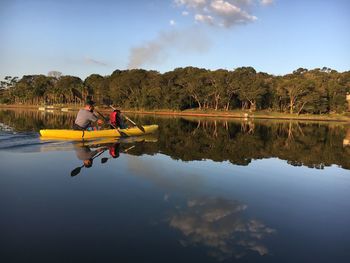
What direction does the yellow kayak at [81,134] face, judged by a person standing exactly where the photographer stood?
facing to the right of the viewer
